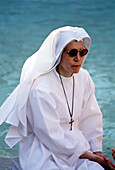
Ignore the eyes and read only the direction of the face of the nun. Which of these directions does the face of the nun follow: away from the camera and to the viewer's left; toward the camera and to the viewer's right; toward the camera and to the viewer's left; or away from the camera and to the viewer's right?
toward the camera and to the viewer's right
